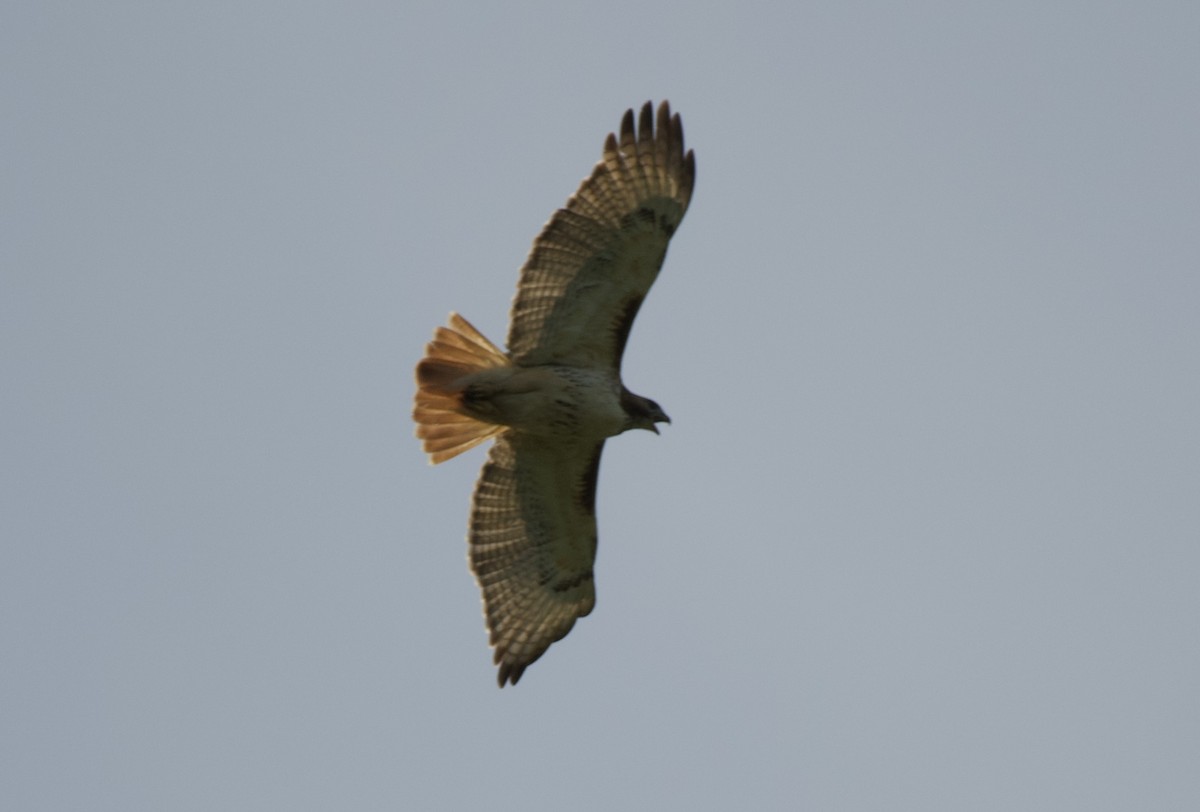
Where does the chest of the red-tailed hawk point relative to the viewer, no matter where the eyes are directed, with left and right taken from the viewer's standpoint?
facing to the right of the viewer
